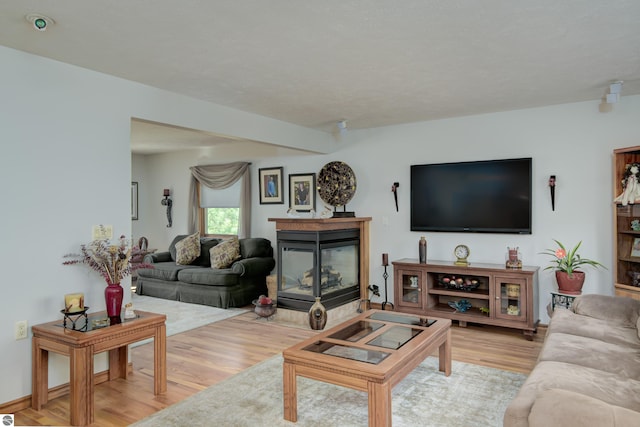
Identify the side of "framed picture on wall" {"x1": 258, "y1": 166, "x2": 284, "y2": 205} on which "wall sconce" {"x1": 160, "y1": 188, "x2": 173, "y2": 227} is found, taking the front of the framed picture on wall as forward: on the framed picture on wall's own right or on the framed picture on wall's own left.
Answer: on the framed picture on wall's own right

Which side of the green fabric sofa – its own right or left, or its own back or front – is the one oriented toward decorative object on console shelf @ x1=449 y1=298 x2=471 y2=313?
left

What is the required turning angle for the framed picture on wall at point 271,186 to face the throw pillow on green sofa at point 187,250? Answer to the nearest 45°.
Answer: approximately 45° to its right

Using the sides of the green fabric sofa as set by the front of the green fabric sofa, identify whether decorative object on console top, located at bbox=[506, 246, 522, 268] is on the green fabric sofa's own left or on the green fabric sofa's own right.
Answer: on the green fabric sofa's own left

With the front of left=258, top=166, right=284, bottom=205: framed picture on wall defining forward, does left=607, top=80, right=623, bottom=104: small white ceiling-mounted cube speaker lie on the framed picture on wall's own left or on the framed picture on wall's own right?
on the framed picture on wall's own left

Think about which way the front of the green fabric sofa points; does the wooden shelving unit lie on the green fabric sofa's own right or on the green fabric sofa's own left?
on the green fabric sofa's own left

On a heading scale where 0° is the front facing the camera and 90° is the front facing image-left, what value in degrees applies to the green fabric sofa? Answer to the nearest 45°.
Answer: approximately 45°

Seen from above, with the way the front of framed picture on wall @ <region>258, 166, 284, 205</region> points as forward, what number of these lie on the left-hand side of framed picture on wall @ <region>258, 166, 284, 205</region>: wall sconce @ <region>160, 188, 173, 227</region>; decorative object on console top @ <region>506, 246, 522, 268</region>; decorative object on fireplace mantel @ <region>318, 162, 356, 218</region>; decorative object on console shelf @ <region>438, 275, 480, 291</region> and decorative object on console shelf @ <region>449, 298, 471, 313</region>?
4
